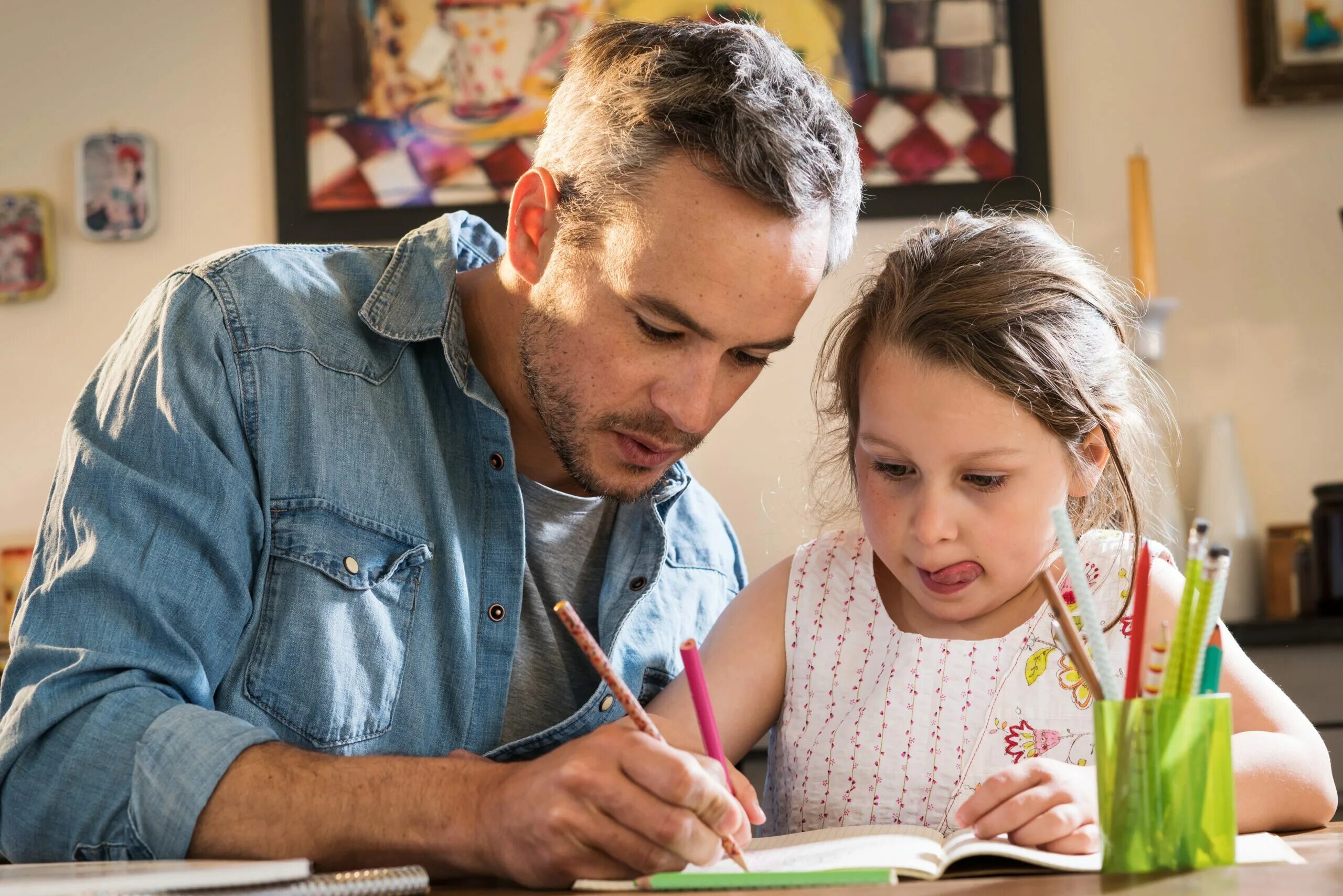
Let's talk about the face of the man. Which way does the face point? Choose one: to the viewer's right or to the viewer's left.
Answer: to the viewer's right

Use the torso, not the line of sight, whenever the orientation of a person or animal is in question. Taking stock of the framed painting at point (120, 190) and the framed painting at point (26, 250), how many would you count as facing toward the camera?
2

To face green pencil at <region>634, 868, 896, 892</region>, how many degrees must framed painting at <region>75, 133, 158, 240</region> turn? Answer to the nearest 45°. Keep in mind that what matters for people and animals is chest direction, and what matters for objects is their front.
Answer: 0° — it already faces it

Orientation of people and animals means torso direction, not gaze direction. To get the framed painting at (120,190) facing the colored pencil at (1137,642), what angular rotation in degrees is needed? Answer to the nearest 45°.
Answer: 0° — it already faces it

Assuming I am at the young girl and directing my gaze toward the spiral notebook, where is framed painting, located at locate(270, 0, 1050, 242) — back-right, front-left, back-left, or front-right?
back-right

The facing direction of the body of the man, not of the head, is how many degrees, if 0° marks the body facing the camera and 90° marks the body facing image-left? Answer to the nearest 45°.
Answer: approximately 315°

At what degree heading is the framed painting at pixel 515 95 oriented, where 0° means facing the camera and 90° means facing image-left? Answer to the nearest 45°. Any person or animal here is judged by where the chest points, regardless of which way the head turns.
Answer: approximately 0°
